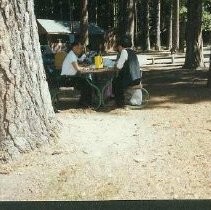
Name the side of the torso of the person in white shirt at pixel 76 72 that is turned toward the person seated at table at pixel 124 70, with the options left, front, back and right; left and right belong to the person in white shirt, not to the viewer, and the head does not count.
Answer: front

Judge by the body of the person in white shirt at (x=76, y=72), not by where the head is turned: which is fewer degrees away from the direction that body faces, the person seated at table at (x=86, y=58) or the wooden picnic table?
the wooden picnic table

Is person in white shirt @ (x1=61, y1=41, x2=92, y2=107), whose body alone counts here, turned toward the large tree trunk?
no

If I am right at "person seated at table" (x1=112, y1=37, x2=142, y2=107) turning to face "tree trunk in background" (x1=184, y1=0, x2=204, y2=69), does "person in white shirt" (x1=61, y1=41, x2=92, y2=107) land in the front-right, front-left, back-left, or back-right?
back-left

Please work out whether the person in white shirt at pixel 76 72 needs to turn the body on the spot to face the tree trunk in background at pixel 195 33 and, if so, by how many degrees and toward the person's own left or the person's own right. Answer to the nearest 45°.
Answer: approximately 45° to the person's own left

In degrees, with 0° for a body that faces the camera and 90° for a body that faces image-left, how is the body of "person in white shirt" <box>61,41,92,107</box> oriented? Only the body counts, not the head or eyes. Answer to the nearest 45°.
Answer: approximately 270°
